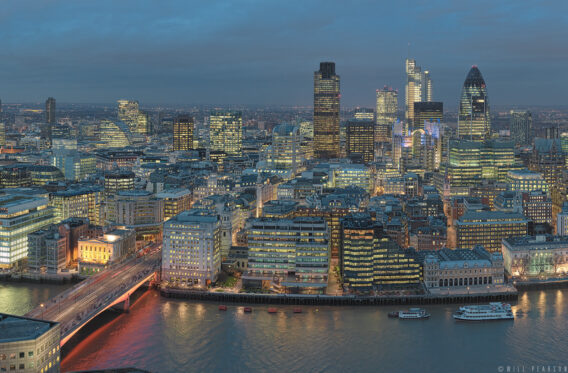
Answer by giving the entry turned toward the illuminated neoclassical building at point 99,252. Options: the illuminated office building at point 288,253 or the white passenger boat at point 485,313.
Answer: the white passenger boat

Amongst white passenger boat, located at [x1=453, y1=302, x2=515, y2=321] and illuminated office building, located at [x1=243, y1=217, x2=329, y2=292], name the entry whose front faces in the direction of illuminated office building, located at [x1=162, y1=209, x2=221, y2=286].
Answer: the white passenger boat

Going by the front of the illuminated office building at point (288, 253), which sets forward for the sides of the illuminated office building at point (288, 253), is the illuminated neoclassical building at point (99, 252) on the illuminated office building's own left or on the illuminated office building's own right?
on the illuminated office building's own right

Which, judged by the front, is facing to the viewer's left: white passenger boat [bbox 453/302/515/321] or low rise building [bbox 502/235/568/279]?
the white passenger boat

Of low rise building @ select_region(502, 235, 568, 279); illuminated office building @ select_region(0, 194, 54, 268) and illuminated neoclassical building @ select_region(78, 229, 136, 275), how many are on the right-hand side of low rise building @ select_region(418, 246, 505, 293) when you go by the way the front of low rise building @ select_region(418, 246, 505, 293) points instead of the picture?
2

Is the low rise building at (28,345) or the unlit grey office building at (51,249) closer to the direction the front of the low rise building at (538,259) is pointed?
the low rise building

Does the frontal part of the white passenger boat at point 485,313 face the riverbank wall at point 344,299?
yes

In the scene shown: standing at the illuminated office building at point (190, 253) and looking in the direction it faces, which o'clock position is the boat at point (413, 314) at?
The boat is roughly at 10 o'clock from the illuminated office building.
